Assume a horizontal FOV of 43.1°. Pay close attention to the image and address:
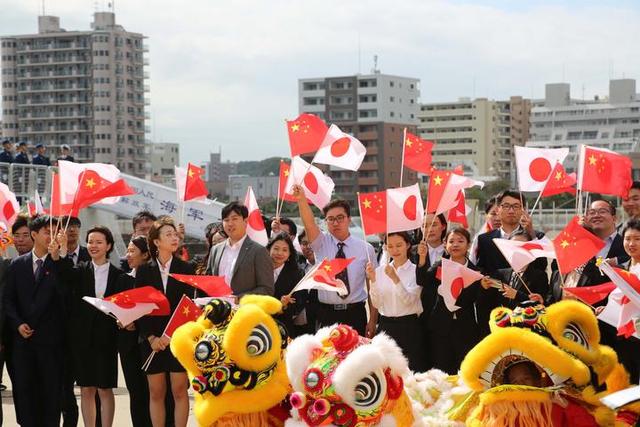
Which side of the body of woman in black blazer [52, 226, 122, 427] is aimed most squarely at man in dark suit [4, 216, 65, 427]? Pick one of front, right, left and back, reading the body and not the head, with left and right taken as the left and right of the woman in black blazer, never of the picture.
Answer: right

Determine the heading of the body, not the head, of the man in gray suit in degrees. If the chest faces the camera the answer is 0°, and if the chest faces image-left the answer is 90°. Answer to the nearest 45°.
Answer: approximately 45°

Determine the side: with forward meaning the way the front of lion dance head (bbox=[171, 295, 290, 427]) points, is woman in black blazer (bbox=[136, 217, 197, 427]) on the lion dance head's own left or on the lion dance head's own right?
on the lion dance head's own right

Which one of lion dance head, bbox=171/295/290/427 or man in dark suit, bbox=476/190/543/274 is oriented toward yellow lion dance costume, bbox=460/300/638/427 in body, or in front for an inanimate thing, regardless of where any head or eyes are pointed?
the man in dark suit

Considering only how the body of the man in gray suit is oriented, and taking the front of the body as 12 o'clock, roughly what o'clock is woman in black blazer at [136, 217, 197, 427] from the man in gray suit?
The woman in black blazer is roughly at 1 o'clock from the man in gray suit.

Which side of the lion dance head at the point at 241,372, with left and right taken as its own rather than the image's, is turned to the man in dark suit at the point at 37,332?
right

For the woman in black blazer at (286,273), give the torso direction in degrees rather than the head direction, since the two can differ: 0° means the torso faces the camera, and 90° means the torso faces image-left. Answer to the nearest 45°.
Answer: approximately 0°

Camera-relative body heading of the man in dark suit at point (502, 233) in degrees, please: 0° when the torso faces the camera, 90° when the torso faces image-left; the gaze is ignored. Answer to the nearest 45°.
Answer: approximately 0°
